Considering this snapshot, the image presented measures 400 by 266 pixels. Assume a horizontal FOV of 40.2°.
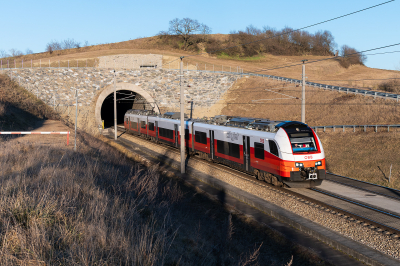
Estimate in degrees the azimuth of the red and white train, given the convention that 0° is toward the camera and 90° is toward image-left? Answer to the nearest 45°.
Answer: approximately 315°
